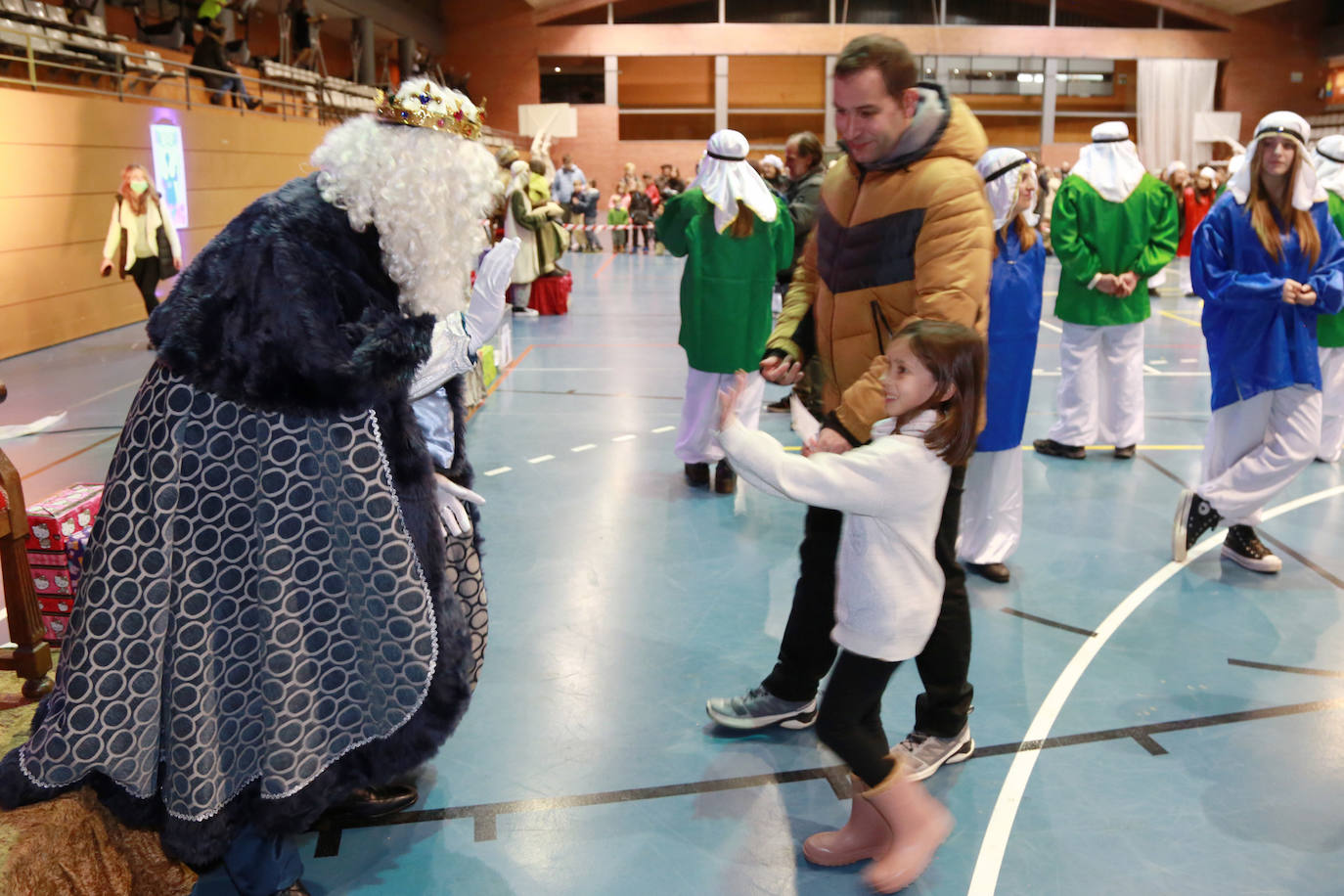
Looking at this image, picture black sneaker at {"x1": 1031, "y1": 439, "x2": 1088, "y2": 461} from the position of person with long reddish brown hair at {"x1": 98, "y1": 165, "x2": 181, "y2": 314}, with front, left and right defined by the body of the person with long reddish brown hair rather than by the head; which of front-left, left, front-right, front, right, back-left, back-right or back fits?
front-left

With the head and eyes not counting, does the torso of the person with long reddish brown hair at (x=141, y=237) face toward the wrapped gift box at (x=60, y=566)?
yes

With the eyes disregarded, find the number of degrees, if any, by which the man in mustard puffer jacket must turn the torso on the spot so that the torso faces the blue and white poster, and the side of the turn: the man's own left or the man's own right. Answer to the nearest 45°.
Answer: approximately 90° to the man's own right

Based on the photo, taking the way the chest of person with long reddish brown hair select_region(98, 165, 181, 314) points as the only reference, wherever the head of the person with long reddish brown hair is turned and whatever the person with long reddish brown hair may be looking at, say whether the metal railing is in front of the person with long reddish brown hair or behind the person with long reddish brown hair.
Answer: behind

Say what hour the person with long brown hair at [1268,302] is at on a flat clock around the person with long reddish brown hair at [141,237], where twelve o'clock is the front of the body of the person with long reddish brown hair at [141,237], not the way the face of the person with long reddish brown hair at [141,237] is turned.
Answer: the person with long brown hair at [1268,302] is roughly at 11 o'clock from the person with long reddish brown hair at [141,237].

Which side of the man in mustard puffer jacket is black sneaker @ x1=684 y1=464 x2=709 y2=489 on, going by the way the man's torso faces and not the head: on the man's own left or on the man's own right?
on the man's own right

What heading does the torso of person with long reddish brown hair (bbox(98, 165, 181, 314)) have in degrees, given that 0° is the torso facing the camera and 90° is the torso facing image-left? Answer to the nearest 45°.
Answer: approximately 0°

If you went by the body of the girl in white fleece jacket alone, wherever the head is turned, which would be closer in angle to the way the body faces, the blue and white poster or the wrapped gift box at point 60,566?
the wrapped gift box

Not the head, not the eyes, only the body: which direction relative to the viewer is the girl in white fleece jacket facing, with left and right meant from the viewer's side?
facing to the left of the viewer

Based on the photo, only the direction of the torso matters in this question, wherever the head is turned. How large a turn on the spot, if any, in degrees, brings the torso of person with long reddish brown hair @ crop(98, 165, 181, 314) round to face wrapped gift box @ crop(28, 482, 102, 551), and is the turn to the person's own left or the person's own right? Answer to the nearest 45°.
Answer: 0° — they already face it

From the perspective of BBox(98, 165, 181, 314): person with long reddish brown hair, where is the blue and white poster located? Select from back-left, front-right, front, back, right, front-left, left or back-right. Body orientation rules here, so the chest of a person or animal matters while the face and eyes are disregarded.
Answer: back

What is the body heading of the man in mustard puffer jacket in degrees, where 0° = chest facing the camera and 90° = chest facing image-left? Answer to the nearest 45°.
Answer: approximately 45°

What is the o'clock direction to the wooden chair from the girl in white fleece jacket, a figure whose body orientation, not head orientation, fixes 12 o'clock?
The wooden chair is roughly at 12 o'clock from the girl in white fleece jacket.
